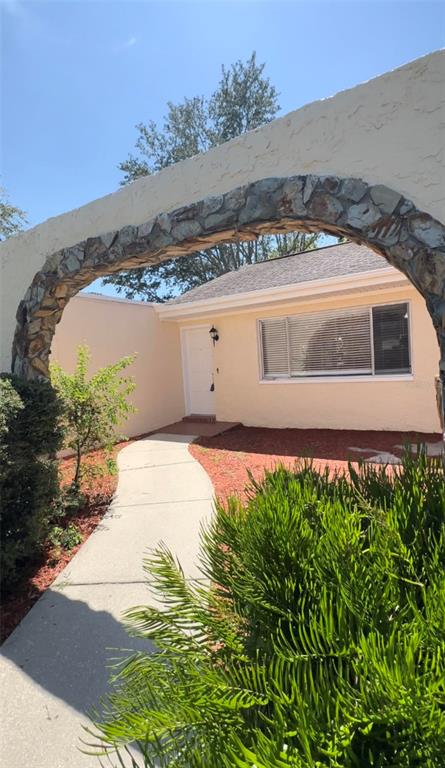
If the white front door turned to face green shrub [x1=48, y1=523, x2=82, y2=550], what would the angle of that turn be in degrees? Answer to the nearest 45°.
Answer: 0° — it already faces it

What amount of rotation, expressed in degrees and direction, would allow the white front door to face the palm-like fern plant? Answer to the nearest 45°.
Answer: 0° — it already faces it

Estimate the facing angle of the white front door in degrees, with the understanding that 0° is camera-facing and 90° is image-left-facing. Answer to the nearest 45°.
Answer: approximately 0°
